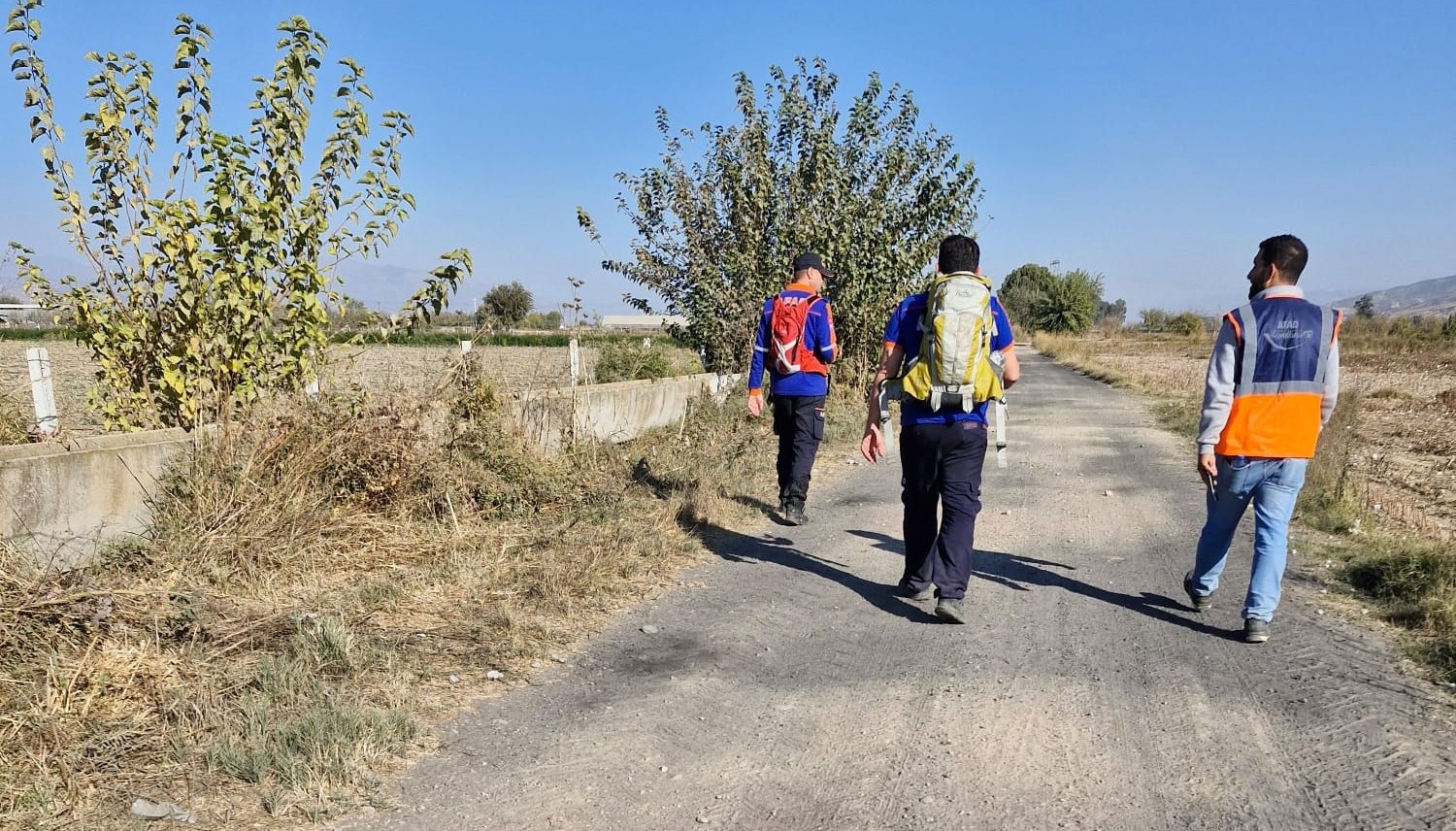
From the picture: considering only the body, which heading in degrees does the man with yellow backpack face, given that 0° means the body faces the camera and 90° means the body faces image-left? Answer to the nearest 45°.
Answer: approximately 180°

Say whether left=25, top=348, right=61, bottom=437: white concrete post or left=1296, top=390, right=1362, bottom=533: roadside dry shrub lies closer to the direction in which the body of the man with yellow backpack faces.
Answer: the roadside dry shrub

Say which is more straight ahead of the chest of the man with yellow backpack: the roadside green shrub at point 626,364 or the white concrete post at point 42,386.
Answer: the roadside green shrub

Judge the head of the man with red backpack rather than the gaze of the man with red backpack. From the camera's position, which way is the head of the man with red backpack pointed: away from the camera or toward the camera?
away from the camera

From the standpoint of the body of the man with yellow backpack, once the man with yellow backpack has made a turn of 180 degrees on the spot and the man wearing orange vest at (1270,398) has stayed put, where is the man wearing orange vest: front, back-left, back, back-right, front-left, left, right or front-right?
left

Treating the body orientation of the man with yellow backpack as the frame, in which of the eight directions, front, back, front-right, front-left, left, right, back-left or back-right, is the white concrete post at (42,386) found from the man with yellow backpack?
left

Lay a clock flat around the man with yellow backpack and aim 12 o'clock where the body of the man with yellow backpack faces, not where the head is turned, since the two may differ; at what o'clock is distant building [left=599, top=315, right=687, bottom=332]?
The distant building is roughly at 11 o'clock from the man with yellow backpack.

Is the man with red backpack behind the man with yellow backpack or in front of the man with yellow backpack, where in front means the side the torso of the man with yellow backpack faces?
in front

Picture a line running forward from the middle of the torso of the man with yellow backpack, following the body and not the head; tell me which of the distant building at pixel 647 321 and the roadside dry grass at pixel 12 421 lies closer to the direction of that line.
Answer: the distant building

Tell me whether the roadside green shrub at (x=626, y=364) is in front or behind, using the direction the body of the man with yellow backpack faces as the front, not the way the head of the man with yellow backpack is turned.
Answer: in front

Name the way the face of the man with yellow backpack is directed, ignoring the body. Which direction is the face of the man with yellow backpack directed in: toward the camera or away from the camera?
away from the camera

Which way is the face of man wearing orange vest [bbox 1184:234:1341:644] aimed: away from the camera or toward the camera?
away from the camera

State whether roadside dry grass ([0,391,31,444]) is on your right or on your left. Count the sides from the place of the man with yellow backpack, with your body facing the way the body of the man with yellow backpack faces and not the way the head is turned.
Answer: on your left
